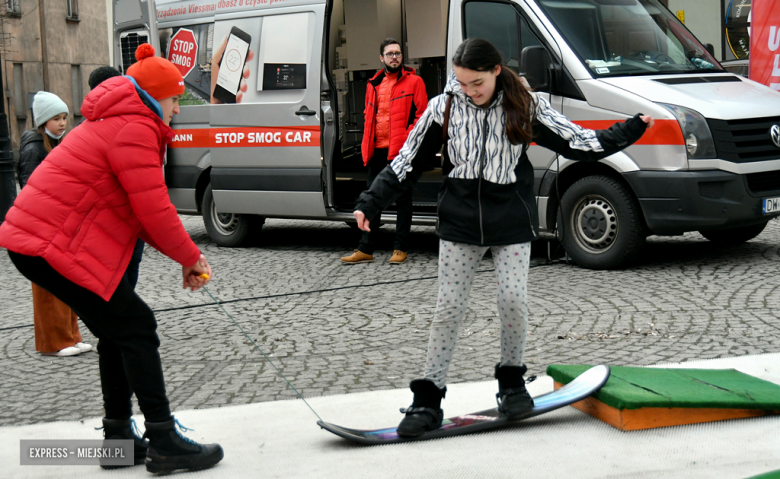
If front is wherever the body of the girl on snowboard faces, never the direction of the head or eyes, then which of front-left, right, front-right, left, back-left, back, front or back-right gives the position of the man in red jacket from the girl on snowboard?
back

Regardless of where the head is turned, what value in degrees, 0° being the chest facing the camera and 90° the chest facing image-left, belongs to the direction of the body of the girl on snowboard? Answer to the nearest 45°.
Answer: approximately 0°

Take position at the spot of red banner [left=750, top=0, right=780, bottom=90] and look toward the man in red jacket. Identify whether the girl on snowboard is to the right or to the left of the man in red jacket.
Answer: left

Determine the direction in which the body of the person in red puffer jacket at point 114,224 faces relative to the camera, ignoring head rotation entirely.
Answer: to the viewer's right

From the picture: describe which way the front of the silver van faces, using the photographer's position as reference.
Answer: facing the viewer and to the right of the viewer

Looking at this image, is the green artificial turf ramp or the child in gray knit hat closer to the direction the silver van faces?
the green artificial turf ramp

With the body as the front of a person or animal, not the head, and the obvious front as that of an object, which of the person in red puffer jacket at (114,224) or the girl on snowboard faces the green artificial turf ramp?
the person in red puffer jacket

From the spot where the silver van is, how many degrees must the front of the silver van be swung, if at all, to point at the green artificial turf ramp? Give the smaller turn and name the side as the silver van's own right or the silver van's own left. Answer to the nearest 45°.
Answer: approximately 45° to the silver van's own right

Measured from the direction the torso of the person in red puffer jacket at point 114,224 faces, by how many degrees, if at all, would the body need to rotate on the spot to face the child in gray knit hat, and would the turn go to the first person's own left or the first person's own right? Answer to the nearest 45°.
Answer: approximately 90° to the first person's own left

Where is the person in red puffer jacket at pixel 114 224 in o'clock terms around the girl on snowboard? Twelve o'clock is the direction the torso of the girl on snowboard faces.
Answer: The person in red puffer jacket is roughly at 2 o'clock from the girl on snowboard.

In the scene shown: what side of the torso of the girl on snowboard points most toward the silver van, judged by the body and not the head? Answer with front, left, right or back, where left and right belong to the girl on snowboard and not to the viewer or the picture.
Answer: back
